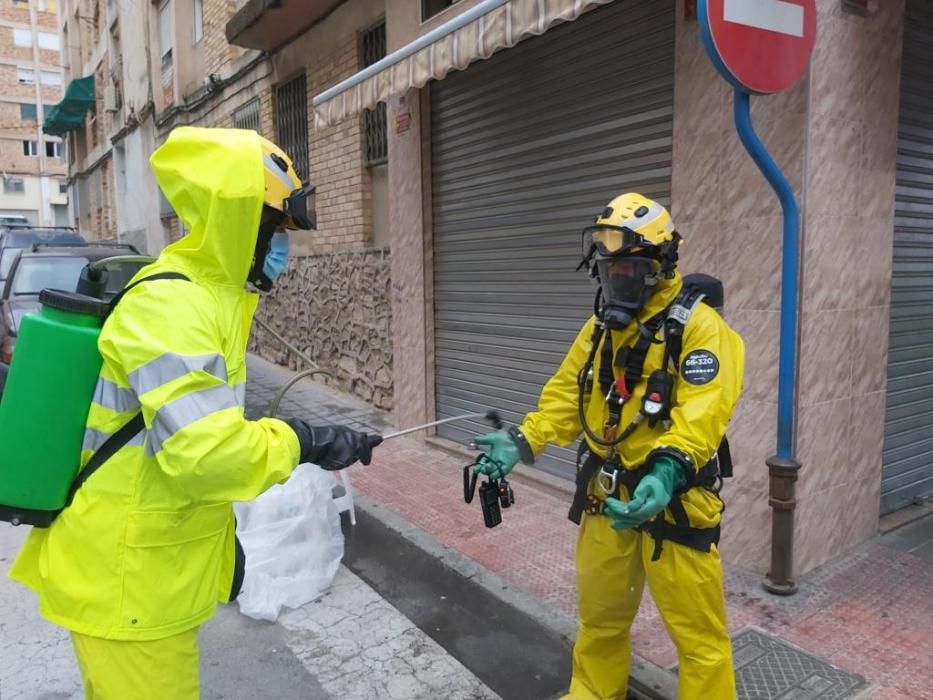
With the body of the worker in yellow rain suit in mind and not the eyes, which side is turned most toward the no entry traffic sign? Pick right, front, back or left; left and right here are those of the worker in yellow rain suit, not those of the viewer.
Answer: front

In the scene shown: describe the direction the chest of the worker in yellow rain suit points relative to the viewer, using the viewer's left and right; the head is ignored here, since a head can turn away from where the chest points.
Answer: facing to the right of the viewer

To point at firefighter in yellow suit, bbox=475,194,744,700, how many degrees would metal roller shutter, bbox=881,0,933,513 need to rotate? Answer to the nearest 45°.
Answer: approximately 45° to its right

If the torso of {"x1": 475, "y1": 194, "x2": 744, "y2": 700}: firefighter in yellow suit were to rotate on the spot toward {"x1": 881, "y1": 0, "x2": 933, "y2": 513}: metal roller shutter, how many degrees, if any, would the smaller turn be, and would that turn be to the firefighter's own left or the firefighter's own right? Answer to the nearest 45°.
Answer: approximately 180°

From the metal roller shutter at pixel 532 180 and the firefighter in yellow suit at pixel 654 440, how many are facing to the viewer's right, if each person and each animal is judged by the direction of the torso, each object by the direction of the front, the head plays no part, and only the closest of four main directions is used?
0

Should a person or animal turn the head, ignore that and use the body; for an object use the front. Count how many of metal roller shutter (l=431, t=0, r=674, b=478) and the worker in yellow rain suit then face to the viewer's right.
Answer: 1

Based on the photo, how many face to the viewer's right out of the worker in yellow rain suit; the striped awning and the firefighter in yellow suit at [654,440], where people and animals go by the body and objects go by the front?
1

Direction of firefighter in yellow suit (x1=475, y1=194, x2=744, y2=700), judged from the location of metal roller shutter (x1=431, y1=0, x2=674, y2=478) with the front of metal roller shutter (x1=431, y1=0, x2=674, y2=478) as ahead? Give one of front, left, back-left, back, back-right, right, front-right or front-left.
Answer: front-left

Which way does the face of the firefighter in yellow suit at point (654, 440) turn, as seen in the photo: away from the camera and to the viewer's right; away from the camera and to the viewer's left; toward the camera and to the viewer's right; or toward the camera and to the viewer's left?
toward the camera and to the viewer's left

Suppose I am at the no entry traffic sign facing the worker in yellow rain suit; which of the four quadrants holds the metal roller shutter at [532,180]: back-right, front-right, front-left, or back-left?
back-right

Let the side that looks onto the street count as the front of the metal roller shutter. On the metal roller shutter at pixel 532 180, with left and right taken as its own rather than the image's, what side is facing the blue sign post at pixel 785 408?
left

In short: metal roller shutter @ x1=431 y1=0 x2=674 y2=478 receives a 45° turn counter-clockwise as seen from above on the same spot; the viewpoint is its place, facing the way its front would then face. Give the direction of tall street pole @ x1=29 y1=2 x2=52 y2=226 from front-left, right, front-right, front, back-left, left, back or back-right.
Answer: back-right
